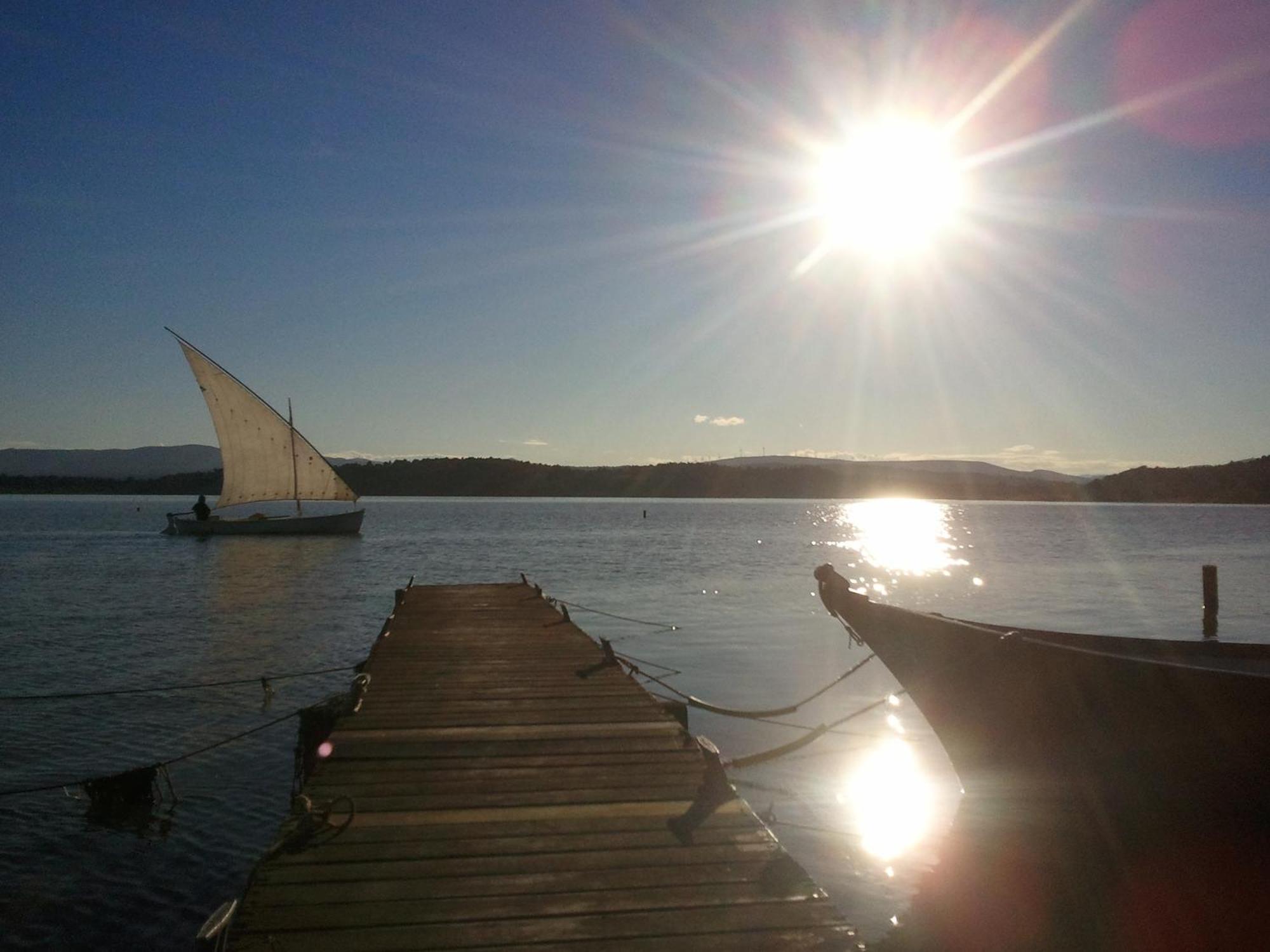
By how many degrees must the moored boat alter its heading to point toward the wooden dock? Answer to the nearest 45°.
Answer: approximately 45° to its left

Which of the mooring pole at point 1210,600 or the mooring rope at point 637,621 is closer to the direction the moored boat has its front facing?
the mooring rope

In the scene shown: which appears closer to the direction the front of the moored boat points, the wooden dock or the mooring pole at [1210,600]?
the wooden dock

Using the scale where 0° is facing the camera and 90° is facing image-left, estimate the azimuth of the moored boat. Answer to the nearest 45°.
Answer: approximately 90°

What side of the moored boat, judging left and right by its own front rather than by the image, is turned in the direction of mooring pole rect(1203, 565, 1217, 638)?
right
